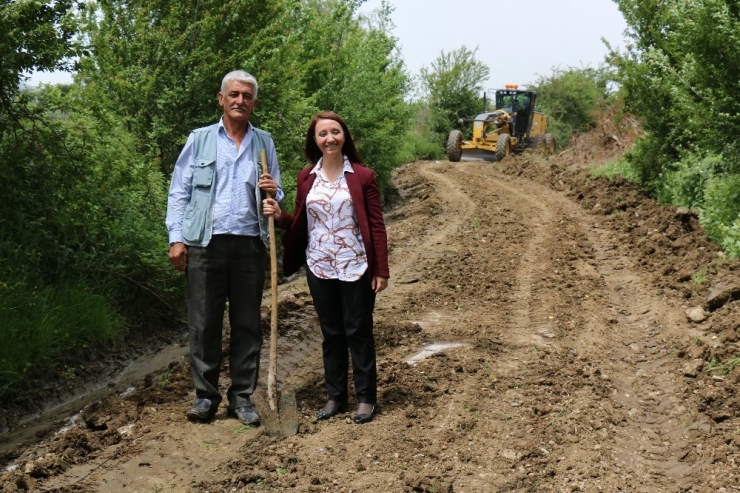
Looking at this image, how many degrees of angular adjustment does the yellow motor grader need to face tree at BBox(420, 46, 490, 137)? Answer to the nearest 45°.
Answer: approximately 135° to its right

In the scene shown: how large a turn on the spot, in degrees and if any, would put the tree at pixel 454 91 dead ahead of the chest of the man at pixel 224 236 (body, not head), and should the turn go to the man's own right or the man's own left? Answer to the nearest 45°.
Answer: approximately 180°

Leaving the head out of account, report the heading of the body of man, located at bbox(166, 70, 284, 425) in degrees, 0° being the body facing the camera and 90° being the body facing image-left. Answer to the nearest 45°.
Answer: approximately 0°

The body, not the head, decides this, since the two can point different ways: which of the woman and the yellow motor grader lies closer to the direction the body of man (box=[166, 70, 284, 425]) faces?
the woman

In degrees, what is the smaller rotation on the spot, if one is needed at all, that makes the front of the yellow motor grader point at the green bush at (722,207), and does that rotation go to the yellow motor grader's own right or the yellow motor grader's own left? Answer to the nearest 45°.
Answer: approximately 45° to the yellow motor grader's own left

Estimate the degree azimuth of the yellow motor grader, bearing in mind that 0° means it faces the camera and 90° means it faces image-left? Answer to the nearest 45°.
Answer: approximately 45°

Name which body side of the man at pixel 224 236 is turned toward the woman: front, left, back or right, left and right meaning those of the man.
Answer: left

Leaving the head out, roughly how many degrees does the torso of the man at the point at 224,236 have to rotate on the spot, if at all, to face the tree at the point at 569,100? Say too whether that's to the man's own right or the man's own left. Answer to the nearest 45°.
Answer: approximately 135° to the man's own left
